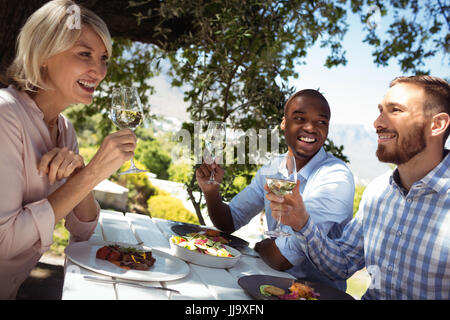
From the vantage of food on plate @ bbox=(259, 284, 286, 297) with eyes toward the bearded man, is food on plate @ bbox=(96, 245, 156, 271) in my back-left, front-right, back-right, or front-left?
back-left

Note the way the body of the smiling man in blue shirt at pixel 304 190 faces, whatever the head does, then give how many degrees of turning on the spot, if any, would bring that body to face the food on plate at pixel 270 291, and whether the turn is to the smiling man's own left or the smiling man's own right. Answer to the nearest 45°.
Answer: approximately 45° to the smiling man's own left

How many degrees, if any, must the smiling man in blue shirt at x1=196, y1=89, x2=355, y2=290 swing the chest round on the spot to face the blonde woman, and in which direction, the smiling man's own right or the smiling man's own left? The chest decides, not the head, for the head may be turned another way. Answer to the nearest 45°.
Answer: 0° — they already face them

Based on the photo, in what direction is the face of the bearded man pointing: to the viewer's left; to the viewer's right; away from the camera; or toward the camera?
to the viewer's left

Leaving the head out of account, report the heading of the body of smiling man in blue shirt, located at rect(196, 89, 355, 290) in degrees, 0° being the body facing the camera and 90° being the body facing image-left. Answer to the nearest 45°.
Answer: approximately 45°
